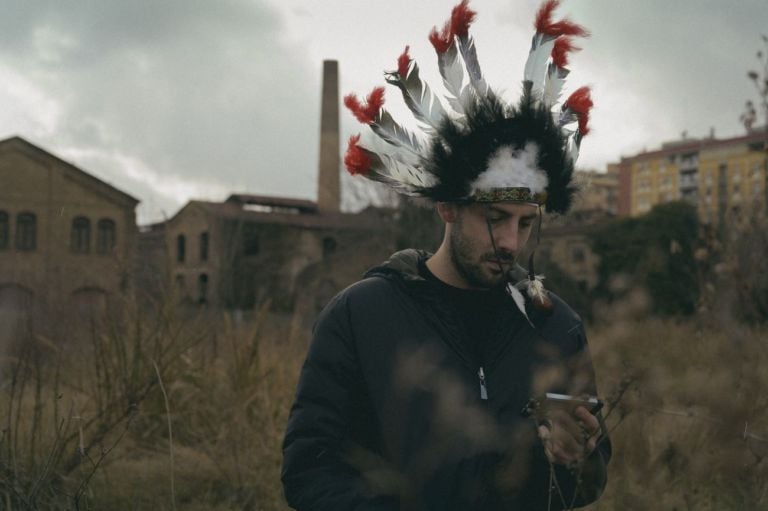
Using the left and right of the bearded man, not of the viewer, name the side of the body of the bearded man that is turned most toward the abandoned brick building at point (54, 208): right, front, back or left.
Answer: back

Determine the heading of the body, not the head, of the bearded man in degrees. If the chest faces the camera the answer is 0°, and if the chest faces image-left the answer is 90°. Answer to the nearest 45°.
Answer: approximately 315°

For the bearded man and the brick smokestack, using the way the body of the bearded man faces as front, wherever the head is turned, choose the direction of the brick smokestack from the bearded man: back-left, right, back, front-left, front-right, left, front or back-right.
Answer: back-left

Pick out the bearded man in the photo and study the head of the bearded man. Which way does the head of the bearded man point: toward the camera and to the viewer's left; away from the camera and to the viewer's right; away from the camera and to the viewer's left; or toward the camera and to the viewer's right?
toward the camera and to the viewer's right
